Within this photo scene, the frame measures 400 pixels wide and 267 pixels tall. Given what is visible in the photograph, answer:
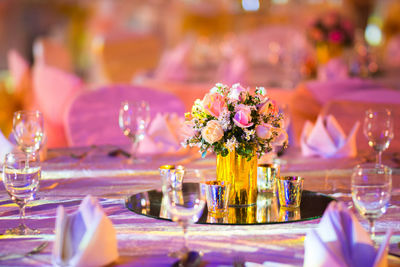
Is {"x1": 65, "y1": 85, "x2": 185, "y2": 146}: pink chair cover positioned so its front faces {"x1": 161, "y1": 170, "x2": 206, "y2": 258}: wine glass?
yes

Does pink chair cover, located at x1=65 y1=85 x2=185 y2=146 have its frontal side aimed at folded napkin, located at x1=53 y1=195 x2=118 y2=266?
yes

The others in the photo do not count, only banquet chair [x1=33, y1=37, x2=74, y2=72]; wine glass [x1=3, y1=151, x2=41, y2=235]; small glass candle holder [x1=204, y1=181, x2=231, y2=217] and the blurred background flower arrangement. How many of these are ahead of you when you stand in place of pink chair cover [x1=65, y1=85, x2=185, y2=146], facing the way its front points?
2

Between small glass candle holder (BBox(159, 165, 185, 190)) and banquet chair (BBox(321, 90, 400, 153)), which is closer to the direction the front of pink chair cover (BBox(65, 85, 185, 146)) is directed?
the small glass candle holder

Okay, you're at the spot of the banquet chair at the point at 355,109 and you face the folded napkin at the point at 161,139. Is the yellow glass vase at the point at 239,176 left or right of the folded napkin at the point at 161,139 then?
left

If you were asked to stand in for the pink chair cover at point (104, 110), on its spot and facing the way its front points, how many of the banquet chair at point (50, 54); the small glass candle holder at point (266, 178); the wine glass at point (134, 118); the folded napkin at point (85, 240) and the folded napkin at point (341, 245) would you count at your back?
1

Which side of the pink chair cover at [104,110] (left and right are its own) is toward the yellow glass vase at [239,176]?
front

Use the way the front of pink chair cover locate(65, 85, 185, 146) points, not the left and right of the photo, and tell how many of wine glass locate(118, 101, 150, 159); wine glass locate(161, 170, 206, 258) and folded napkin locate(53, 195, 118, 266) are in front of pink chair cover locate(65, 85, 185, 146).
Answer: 3

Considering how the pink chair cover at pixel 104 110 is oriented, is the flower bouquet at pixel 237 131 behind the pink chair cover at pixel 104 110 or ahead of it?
ahead

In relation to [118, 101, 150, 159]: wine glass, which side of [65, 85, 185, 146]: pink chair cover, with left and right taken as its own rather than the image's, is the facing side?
front

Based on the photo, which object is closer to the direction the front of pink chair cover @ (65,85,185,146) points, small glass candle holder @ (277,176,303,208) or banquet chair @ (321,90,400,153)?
the small glass candle holder

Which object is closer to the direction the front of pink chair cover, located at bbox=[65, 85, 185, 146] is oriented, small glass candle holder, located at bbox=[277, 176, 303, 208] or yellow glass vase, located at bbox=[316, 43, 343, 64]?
the small glass candle holder

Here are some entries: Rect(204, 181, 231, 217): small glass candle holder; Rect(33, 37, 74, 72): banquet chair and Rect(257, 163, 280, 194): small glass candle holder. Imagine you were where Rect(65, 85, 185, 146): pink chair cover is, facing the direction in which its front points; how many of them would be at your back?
1

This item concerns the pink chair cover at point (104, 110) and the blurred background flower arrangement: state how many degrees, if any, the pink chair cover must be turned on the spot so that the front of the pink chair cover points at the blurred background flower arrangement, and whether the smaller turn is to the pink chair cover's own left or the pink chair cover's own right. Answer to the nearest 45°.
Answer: approximately 135° to the pink chair cover's own left

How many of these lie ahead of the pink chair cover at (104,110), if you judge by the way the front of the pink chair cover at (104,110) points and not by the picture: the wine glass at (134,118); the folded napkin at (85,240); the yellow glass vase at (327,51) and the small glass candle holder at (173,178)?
3

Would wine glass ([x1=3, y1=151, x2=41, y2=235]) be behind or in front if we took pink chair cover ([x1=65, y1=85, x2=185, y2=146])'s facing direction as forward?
in front

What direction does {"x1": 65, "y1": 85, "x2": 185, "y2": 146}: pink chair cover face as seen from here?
toward the camera

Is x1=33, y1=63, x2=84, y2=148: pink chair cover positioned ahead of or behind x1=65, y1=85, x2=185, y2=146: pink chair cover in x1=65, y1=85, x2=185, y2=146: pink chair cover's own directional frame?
behind
